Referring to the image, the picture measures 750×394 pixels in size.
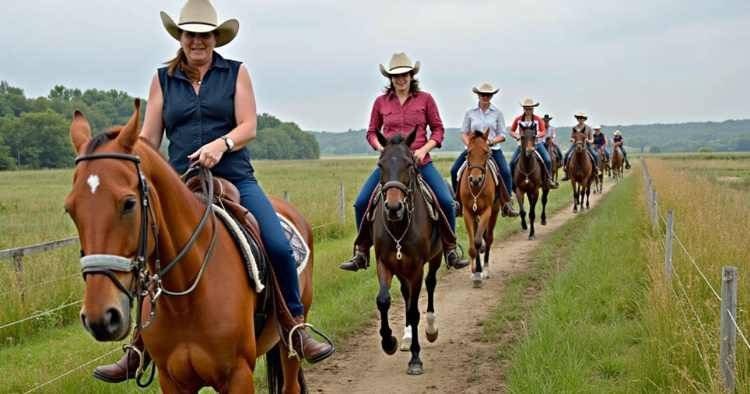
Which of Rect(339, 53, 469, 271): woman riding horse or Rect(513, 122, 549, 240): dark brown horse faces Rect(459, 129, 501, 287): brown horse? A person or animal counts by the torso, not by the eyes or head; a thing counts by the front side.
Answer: the dark brown horse

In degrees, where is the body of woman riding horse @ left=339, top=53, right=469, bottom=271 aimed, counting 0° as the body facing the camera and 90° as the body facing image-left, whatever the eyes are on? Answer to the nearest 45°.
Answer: approximately 0°

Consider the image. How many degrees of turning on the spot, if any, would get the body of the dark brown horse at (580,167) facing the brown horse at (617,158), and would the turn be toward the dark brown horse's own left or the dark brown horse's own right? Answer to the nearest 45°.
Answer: approximately 180°

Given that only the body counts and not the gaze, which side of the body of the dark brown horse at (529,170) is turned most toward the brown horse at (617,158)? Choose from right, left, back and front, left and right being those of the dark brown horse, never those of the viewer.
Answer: back

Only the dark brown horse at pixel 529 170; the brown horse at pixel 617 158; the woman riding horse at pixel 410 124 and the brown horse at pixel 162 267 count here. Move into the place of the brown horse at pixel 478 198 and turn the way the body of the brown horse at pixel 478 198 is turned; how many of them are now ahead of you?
2
